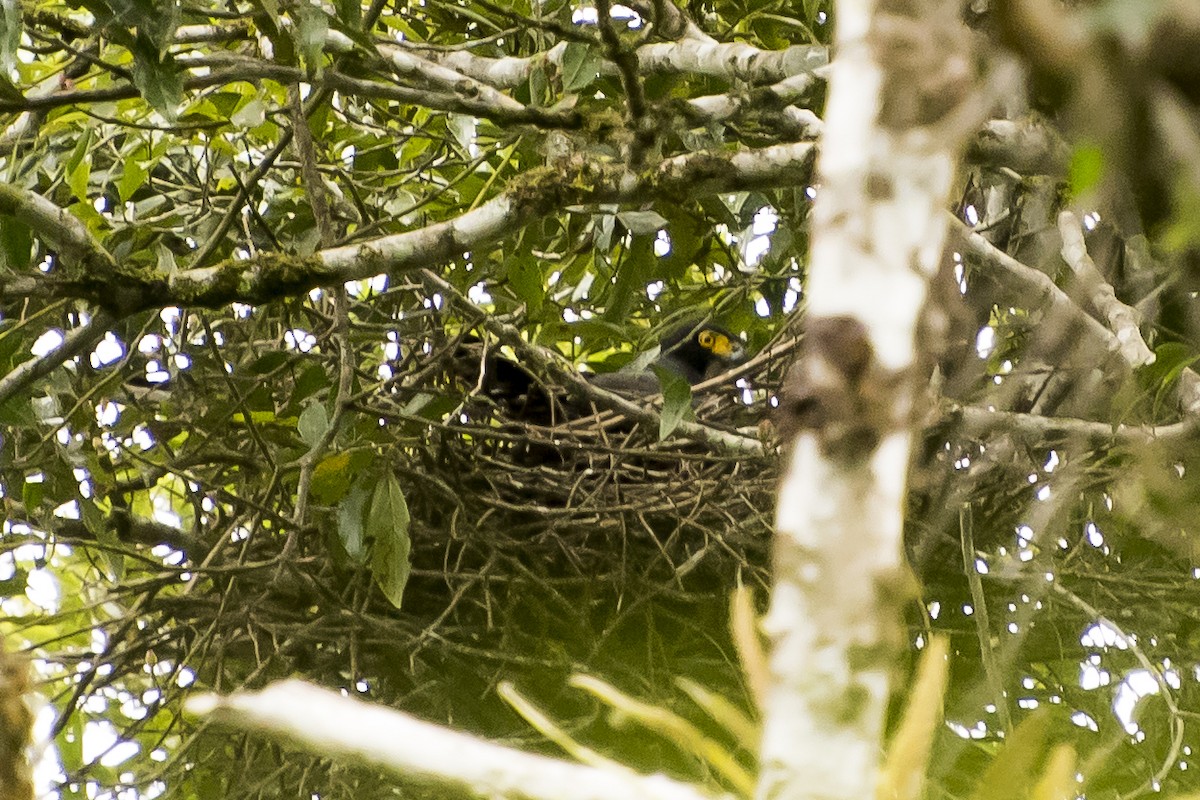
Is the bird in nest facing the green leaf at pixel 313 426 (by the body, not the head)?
no

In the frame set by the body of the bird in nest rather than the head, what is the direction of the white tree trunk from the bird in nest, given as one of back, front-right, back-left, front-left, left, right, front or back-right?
right

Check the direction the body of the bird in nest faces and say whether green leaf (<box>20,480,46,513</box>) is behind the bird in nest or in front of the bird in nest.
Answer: behind

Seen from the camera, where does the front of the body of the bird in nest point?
to the viewer's right

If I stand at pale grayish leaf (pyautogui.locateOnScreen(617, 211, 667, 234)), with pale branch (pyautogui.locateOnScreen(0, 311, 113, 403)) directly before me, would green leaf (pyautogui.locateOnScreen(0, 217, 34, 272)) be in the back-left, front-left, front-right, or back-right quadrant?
front-right
